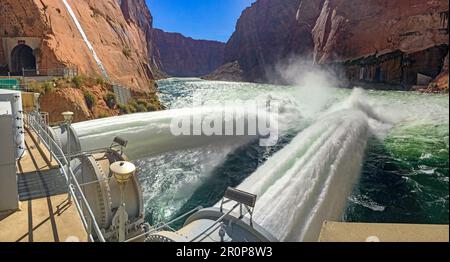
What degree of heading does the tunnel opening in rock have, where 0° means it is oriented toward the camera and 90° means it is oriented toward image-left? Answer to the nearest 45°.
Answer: approximately 0°

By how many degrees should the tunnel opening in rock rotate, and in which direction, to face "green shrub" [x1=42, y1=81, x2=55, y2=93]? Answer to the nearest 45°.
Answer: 0° — it already faces it

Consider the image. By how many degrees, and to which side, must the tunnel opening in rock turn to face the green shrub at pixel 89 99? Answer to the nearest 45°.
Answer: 0° — it already faces it

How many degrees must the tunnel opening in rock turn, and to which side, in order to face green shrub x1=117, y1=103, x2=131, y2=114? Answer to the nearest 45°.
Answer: approximately 45° to its left

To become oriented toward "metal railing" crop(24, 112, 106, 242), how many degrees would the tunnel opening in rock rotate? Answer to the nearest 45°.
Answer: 0° — it already faces it

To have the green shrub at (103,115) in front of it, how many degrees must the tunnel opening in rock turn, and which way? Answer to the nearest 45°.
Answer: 0° — it already faces it
